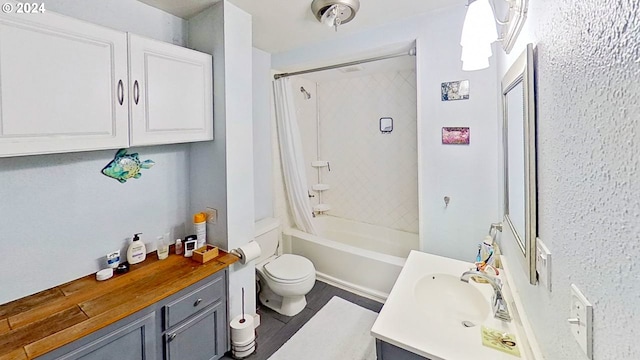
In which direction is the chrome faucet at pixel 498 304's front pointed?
to the viewer's left

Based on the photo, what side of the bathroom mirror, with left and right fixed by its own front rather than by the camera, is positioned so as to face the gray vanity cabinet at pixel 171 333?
front

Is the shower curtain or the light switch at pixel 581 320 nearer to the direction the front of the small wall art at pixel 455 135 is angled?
the light switch

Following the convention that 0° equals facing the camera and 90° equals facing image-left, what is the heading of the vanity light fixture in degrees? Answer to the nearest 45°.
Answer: approximately 90°

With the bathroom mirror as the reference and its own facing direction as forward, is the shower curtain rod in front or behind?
in front

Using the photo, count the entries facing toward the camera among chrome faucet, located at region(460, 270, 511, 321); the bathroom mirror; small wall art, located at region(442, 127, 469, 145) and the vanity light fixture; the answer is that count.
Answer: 1

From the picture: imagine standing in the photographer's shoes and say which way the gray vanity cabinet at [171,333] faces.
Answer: facing the viewer and to the right of the viewer

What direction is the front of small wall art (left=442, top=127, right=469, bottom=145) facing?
toward the camera

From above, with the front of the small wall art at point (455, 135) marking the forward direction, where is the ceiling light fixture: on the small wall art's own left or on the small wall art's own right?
on the small wall art's own right

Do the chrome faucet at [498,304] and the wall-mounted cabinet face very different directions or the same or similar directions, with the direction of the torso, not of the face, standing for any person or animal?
very different directions

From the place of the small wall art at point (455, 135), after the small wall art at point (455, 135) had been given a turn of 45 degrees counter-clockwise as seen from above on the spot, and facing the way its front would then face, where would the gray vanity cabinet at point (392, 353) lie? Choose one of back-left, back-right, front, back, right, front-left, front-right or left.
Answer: front-right

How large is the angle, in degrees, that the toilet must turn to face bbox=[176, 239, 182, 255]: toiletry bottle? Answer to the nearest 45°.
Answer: approximately 90° to its right

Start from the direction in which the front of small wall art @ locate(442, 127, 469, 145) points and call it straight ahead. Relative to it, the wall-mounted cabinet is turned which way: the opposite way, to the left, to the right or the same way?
to the left

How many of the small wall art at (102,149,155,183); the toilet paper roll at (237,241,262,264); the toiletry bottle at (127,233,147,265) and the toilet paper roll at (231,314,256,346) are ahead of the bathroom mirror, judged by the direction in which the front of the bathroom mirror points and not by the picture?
4

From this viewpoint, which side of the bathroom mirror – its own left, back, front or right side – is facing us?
left

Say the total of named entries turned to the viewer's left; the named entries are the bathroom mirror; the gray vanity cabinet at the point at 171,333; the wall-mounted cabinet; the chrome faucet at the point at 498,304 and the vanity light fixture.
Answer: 3

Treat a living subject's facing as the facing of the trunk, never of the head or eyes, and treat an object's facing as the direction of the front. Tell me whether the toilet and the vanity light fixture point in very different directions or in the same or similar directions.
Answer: very different directions
